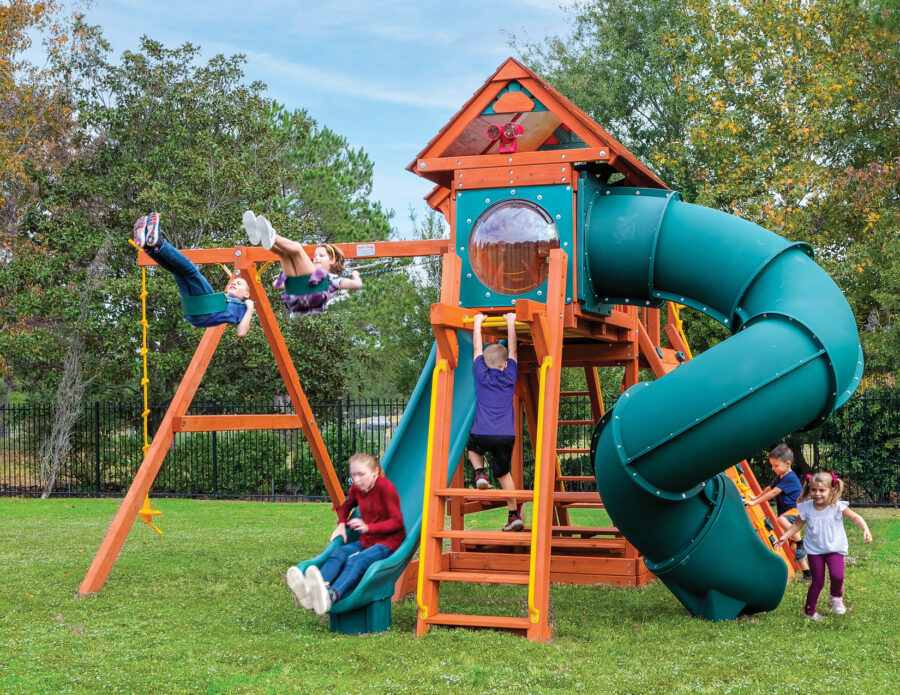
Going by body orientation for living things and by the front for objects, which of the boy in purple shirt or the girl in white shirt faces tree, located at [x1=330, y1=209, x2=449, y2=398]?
the boy in purple shirt

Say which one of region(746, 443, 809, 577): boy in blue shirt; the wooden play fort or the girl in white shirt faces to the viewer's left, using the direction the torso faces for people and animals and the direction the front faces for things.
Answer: the boy in blue shirt

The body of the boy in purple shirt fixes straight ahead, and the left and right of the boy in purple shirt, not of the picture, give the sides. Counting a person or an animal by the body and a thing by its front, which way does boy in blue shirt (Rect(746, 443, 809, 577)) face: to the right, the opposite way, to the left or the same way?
to the left

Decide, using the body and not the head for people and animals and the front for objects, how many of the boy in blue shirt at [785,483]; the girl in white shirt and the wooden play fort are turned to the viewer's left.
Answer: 1

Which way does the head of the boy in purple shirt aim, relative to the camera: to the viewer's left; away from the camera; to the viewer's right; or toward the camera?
away from the camera

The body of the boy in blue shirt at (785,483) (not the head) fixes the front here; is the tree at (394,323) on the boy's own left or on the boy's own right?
on the boy's own right

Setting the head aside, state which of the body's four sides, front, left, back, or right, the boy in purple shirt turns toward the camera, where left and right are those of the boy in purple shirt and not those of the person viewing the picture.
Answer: back

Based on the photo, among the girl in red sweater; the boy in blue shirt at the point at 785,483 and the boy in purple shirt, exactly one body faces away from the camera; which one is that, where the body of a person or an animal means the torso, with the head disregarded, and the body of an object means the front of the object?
the boy in purple shirt

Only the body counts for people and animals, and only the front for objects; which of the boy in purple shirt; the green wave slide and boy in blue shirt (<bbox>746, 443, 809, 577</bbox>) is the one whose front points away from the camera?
the boy in purple shirt

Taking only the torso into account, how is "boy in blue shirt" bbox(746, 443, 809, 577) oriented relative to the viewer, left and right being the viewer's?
facing to the left of the viewer

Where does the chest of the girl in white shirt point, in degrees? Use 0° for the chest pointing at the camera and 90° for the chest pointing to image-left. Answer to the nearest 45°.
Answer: approximately 0°

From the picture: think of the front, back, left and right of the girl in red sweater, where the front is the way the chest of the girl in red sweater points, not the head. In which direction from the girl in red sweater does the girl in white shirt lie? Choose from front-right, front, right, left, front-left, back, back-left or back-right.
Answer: back-left

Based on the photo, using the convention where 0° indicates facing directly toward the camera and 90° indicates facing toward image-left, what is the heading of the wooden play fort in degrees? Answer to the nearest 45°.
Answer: approximately 0°
